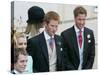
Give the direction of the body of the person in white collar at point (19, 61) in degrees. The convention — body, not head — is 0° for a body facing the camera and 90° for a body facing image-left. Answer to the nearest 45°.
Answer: approximately 315°

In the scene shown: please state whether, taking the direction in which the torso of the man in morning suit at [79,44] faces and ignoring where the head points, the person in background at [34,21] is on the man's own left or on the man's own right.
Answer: on the man's own right

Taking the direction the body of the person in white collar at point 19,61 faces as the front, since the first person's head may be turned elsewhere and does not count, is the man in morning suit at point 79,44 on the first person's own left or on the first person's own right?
on the first person's own left

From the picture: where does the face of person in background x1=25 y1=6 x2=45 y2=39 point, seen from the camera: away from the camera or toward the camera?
away from the camera

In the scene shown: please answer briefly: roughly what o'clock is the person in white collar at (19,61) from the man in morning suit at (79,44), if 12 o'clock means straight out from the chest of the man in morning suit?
The person in white collar is roughly at 2 o'clock from the man in morning suit.
